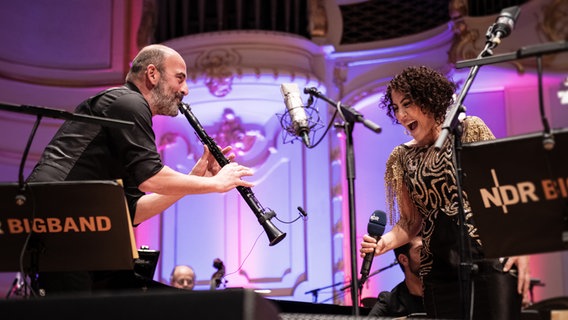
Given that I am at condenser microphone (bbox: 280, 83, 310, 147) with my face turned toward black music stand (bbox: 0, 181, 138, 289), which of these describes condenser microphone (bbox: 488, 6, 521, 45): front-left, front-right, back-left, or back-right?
back-left

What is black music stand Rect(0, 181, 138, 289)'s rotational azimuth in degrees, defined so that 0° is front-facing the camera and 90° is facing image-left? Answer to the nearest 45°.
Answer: approximately 180°

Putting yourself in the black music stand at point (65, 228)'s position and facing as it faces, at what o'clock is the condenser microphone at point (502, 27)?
The condenser microphone is roughly at 3 o'clock from the black music stand.

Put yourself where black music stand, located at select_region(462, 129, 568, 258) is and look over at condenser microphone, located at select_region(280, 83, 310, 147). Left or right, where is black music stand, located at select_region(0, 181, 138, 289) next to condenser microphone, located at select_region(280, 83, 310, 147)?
left

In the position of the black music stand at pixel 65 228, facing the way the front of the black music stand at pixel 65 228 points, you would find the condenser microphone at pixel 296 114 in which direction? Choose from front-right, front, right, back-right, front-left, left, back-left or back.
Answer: right

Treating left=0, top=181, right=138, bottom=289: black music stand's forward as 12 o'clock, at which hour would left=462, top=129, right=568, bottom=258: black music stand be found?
left=462, top=129, right=568, bottom=258: black music stand is roughly at 4 o'clock from left=0, top=181, right=138, bottom=289: black music stand.
